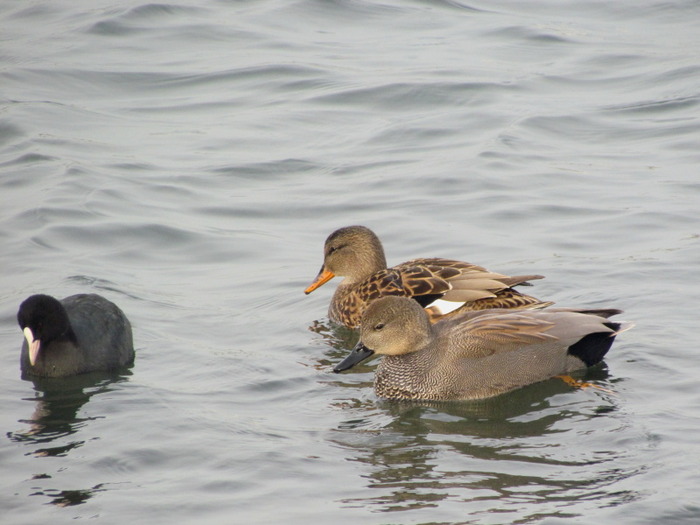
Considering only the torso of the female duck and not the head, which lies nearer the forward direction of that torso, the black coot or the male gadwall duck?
the black coot

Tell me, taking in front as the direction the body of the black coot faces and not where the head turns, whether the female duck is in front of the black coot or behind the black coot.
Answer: behind

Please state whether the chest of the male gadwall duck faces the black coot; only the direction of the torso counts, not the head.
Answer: yes

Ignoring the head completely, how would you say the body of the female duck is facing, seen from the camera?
to the viewer's left

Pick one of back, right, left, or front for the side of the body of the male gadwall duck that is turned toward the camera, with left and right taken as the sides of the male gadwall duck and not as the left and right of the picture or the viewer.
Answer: left

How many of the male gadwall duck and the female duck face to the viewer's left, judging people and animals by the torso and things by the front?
2

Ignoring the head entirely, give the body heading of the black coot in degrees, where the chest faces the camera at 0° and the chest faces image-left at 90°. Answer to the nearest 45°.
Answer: approximately 45°

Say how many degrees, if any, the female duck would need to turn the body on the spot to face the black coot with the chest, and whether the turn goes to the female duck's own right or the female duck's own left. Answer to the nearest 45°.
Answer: approximately 45° to the female duck's own left

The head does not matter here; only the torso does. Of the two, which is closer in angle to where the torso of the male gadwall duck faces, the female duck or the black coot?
the black coot

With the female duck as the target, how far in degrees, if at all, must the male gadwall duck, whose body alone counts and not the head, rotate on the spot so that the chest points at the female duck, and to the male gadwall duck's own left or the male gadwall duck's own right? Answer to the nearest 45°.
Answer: approximately 90° to the male gadwall duck's own right
